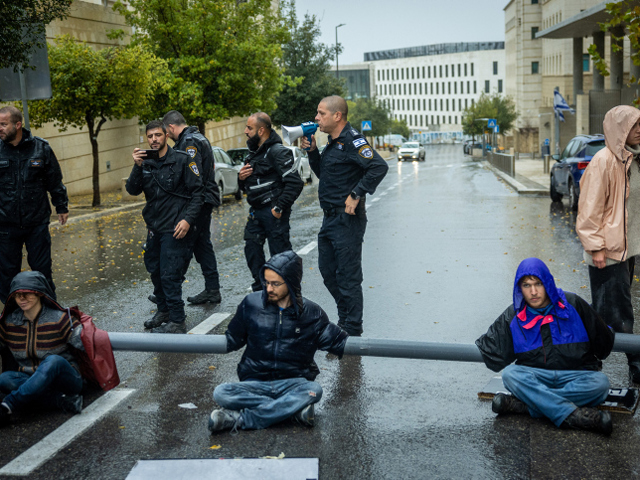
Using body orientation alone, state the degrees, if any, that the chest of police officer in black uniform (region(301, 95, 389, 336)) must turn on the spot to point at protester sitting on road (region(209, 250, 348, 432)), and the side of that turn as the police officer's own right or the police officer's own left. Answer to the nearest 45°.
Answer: approximately 45° to the police officer's own left

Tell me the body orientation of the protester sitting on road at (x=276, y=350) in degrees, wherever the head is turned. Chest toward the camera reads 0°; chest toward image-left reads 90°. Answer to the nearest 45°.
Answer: approximately 0°

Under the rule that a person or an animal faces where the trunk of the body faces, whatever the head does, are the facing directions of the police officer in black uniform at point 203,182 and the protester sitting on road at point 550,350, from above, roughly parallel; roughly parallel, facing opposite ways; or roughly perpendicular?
roughly perpendicular

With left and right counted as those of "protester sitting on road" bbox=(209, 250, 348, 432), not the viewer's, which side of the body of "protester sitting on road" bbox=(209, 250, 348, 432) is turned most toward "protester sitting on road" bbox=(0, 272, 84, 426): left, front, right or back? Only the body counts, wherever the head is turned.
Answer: right

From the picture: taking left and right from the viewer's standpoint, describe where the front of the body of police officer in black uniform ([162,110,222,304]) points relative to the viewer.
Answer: facing to the left of the viewer

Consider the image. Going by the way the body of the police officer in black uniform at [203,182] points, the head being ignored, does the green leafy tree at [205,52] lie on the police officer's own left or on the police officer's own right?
on the police officer's own right

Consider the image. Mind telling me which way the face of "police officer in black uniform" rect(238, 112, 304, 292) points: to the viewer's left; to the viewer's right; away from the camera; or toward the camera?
to the viewer's left

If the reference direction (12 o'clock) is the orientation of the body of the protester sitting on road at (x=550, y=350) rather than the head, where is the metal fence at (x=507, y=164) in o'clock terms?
The metal fence is roughly at 6 o'clock from the protester sitting on road.
